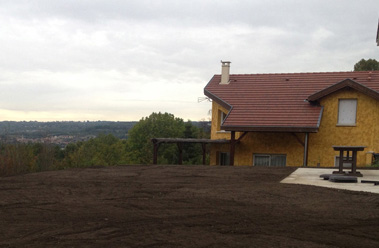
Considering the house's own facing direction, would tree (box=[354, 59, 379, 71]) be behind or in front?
behind

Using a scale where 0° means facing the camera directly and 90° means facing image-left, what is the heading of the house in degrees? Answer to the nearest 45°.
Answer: approximately 0°
